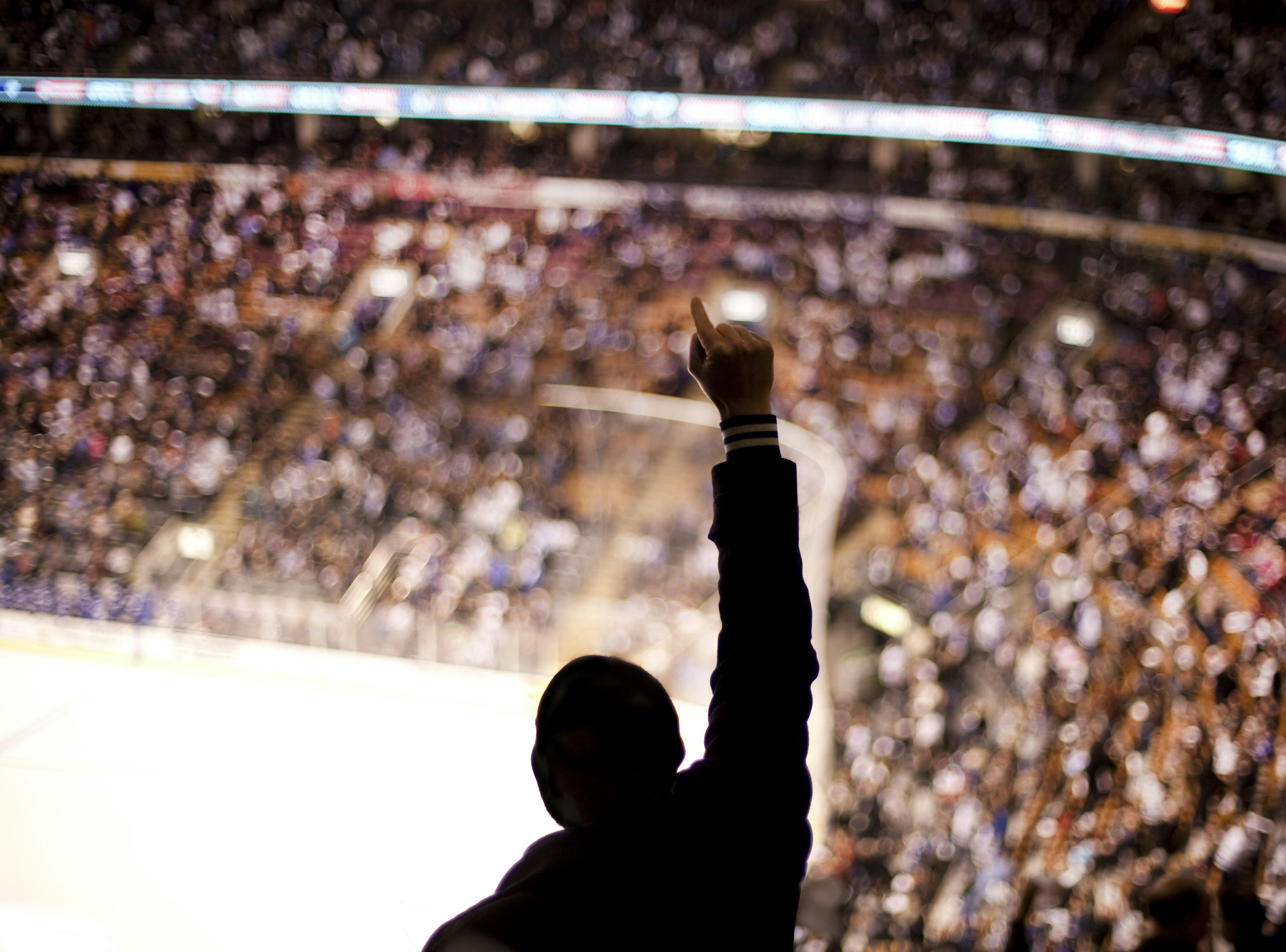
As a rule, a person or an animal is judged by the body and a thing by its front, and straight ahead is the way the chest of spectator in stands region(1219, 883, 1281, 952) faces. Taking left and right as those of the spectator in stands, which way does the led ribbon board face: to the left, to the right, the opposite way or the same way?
the opposite way

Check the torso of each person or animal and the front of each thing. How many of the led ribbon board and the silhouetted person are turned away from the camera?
1

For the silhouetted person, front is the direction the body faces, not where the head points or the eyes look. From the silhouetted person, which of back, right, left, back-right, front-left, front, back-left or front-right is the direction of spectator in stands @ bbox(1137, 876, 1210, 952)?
front-right

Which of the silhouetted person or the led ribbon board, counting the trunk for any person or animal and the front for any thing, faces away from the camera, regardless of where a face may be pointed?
the silhouetted person

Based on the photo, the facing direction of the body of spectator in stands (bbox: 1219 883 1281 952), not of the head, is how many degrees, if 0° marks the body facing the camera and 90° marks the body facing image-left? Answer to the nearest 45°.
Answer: approximately 135°

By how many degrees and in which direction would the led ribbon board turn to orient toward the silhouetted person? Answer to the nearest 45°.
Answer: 0° — it already faces them

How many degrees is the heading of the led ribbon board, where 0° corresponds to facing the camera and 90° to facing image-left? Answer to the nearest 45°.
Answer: approximately 0°

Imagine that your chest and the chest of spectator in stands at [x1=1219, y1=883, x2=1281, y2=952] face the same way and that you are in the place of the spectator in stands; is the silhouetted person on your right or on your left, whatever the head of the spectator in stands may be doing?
on your left

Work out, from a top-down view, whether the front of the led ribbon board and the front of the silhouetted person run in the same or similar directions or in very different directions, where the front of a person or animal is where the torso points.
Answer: very different directions

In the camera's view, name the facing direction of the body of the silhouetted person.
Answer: away from the camera

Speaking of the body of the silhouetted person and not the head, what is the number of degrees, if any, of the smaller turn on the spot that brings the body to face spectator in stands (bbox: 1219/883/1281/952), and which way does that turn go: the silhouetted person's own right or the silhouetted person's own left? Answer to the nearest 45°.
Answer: approximately 45° to the silhouetted person's own right
